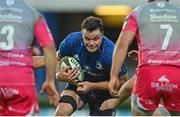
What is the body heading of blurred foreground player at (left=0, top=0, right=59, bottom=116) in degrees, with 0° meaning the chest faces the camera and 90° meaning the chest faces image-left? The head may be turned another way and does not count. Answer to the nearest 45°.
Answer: approximately 180°

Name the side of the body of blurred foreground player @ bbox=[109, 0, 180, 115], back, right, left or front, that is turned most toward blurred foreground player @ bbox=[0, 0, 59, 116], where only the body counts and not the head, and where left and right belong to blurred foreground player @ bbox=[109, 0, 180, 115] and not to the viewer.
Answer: left

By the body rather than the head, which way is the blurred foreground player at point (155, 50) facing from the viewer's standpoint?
away from the camera
